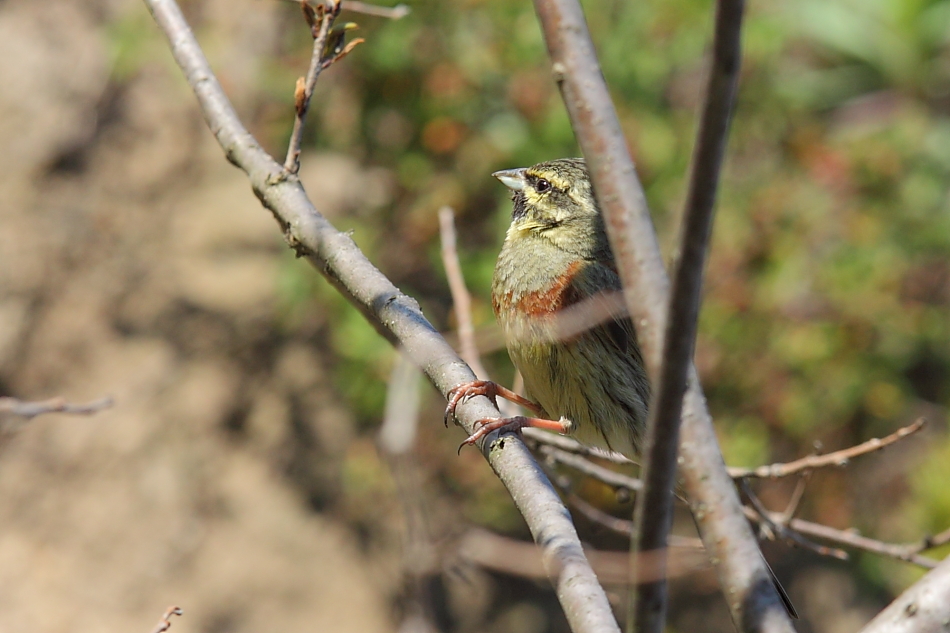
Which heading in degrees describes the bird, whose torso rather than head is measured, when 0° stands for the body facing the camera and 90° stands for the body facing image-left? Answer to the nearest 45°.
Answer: approximately 45°

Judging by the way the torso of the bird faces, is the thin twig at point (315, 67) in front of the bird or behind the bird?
in front
